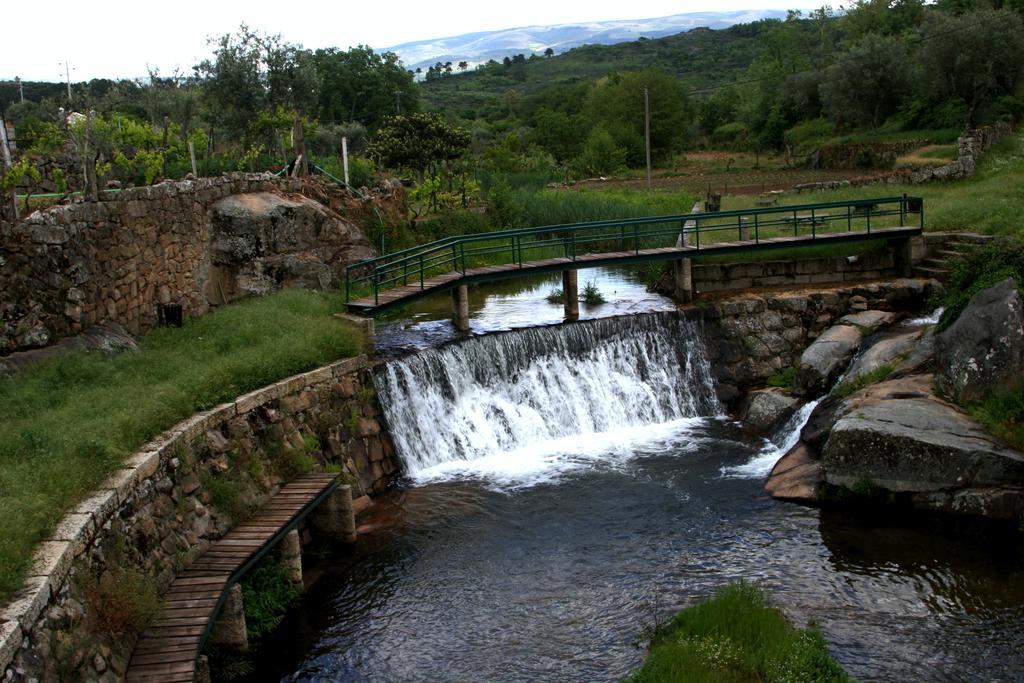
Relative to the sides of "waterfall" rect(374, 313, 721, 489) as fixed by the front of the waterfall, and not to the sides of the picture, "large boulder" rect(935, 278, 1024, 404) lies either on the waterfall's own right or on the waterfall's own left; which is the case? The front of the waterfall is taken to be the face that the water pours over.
on the waterfall's own left

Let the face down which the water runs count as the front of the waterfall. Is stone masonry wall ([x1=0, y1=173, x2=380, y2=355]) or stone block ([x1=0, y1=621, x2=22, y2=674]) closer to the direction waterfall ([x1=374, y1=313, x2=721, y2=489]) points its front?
the stone block

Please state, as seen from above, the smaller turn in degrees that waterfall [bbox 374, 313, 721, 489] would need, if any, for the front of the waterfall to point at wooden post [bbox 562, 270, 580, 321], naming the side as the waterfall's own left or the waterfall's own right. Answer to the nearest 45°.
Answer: approximately 180°

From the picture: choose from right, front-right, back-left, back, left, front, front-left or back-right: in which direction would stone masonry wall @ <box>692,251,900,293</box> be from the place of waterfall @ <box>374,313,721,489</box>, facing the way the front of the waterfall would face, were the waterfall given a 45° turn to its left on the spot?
left

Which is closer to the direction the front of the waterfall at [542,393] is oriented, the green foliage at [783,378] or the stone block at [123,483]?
the stone block

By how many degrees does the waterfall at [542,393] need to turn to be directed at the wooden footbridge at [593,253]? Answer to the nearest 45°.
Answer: approximately 180°

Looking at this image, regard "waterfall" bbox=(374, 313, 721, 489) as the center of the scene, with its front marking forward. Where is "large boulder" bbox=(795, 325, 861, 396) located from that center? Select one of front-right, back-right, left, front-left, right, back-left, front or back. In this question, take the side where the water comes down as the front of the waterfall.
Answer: left

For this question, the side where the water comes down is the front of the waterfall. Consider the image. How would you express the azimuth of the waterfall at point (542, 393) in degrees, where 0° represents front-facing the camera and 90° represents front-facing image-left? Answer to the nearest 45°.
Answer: approximately 0°

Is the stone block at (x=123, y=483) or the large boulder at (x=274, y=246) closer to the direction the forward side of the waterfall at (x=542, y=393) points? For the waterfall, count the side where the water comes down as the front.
the stone block

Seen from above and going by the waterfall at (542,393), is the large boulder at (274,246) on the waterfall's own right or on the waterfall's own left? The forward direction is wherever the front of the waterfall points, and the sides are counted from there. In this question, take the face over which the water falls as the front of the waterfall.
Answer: on the waterfall's own right

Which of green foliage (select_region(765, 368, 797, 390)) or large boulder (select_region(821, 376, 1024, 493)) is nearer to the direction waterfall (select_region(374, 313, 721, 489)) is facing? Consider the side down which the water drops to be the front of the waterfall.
the large boulder

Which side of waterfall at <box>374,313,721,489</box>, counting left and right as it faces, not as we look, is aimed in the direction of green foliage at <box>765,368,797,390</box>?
left

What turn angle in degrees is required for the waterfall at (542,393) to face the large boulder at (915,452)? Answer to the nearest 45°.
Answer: approximately 45° to its left

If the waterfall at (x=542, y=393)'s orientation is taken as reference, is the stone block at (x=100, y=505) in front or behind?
in front

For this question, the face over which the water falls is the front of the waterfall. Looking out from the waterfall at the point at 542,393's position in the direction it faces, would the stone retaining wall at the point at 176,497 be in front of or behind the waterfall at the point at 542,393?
in front

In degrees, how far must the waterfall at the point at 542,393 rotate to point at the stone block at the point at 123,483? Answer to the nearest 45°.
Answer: approximately 45° to its right

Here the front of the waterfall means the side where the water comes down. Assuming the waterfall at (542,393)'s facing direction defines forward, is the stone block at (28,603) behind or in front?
in front
